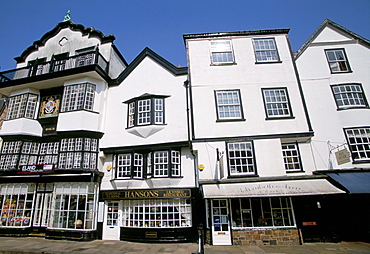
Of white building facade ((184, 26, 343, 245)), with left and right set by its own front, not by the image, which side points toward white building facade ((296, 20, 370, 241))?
left

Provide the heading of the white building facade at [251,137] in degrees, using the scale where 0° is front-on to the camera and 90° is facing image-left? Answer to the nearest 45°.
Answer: approximately 0°

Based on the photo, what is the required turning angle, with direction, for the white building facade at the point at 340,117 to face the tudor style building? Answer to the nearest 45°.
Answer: approximately 45° to its right

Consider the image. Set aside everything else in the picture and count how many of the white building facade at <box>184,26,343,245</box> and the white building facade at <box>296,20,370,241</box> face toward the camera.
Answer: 2

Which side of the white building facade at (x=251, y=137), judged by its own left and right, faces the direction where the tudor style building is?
right
